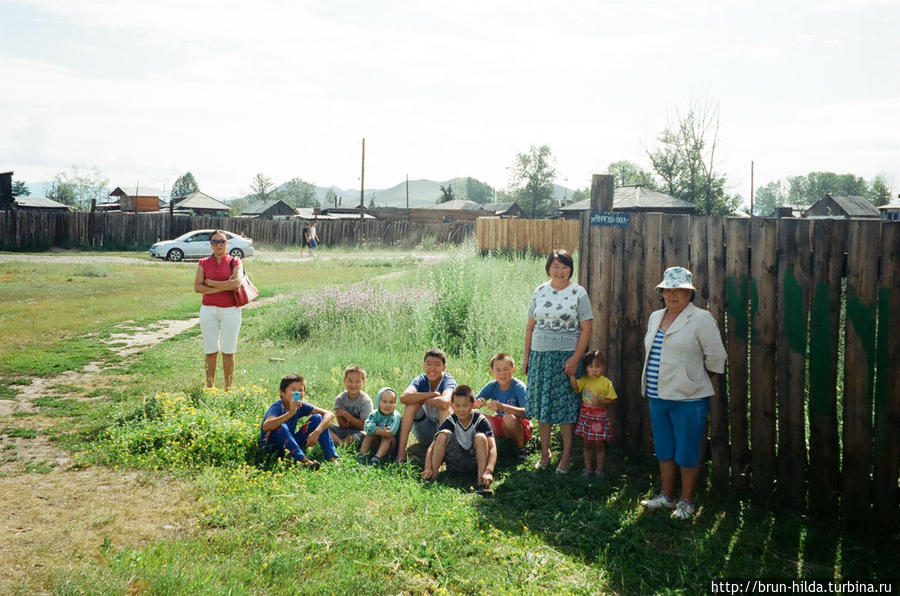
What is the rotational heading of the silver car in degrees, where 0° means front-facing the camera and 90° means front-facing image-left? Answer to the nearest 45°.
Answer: approximately 90°

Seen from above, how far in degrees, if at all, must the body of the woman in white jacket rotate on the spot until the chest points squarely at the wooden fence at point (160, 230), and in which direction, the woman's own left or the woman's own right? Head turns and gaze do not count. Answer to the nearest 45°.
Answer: approximately 90° to the woman's own right

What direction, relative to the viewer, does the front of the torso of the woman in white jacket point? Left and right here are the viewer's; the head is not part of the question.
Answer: facing the viewer and to the left of the viewer

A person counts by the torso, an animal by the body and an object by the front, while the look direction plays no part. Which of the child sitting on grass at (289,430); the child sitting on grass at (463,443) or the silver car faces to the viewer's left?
the silver car

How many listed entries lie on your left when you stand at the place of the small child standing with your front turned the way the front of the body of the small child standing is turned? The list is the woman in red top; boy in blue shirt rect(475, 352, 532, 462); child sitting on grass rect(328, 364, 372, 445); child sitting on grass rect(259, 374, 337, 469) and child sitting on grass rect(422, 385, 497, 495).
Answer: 0

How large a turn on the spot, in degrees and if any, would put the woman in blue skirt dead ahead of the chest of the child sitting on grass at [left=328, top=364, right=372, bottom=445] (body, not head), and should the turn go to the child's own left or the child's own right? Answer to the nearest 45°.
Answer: approximately 45° to the child's own left

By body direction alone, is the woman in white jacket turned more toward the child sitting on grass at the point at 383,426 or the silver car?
the child sitting on grass

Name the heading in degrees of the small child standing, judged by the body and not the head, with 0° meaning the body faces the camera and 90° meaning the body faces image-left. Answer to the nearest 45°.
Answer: approximately 0°

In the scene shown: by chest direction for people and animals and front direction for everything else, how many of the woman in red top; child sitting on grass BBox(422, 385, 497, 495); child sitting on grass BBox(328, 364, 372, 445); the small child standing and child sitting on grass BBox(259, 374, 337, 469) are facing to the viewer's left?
0

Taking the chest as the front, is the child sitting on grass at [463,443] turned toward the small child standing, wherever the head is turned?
no

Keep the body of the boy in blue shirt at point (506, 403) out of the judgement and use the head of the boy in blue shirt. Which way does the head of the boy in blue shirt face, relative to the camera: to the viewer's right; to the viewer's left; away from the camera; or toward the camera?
toward the camera

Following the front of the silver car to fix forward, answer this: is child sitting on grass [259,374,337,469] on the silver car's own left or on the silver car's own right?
on the silver car's own left

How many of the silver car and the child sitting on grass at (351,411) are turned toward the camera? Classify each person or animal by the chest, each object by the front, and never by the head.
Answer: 1

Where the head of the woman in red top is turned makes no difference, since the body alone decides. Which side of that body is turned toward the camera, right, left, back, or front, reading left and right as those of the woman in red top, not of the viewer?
front

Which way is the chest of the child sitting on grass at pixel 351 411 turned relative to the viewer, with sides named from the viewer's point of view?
facing the viewer

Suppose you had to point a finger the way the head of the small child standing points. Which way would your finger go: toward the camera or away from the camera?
toward the camera

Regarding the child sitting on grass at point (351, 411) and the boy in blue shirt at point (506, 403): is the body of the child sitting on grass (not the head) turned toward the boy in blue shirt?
no

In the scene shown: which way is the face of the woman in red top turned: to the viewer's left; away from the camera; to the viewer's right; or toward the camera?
toward the camera

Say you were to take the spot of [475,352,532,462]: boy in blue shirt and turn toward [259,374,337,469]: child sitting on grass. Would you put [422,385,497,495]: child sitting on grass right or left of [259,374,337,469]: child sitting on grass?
left

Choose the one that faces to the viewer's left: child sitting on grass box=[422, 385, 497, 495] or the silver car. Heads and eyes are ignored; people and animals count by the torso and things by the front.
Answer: the silver car
